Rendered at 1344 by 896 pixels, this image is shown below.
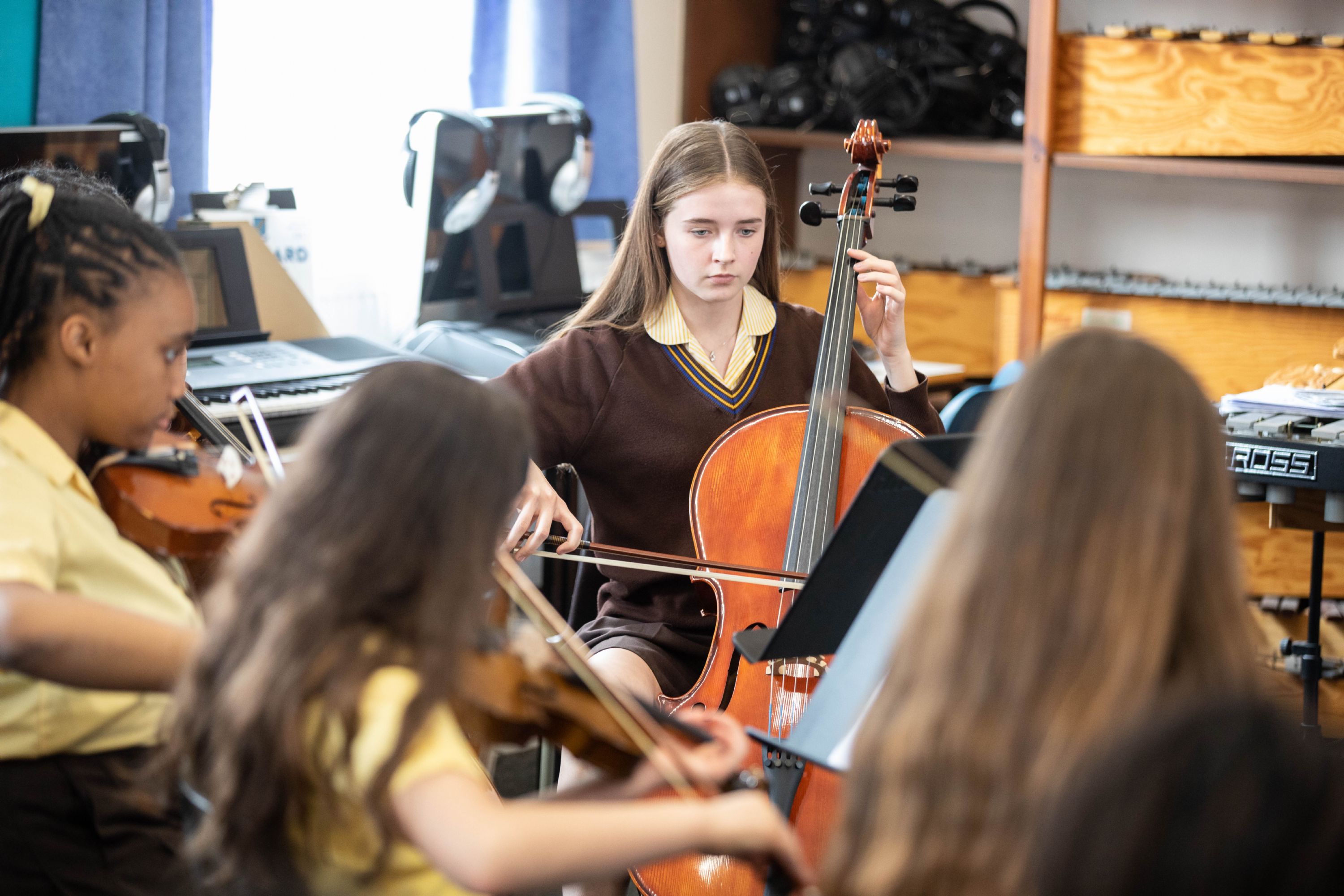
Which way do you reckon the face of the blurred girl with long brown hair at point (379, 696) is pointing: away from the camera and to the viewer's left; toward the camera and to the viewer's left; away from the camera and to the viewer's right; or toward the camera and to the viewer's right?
away from the camera and to the viewer's right

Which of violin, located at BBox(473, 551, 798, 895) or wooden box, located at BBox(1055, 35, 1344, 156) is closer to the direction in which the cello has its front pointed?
the violin

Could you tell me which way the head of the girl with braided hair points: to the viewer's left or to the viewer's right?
to the viewer's right

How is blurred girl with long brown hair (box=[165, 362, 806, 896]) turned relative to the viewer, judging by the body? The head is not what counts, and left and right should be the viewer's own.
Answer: facing away from the viewer and to the right of the viewer

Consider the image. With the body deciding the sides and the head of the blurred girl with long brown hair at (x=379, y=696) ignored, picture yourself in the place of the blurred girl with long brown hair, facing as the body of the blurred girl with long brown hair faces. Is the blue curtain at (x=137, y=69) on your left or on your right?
on your left

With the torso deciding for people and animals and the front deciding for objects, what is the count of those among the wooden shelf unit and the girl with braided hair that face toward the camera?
1

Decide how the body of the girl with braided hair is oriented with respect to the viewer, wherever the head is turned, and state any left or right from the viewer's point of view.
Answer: facing to the right of the viewer

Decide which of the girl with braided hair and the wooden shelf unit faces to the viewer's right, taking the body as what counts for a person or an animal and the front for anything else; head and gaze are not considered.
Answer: the girl with braided hair

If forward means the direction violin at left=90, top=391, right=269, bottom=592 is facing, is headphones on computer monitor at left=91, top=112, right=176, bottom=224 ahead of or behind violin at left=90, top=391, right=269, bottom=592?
behind
